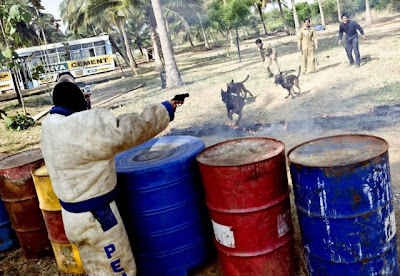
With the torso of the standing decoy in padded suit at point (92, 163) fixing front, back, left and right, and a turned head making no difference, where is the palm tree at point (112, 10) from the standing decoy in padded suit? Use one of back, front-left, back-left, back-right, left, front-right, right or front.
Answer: front-left

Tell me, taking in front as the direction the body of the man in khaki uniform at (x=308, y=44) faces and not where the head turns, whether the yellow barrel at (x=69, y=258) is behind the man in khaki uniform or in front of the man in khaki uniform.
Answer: in front

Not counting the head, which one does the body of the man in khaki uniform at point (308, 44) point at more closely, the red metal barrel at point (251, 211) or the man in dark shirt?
the red metal barrel

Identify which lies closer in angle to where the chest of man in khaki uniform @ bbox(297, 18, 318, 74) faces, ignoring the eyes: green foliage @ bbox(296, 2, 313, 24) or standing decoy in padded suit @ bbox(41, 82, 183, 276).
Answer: the standing decoy in padded suit

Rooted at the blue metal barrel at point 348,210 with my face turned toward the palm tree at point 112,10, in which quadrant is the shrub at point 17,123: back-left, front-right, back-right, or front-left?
front-left

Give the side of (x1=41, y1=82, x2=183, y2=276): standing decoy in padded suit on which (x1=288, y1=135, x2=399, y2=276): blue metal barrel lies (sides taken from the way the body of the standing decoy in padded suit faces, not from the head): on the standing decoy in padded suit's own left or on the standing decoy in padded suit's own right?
on the standing decoy in padded suit's own right

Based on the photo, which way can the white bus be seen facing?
to the viewer's left

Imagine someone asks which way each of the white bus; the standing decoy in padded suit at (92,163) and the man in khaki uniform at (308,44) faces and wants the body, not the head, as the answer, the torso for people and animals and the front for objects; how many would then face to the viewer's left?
1

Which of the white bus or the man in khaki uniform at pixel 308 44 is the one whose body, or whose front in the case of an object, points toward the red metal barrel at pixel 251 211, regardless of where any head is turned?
the man in khaki uniform

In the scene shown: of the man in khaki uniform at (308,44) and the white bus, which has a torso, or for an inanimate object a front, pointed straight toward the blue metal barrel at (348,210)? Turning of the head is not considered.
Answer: the man in khaki uniform

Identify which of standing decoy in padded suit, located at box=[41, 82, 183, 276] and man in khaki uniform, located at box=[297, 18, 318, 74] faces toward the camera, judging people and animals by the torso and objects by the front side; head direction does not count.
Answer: the man in khaki uniform

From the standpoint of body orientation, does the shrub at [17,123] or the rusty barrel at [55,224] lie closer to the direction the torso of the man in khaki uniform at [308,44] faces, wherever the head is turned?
the rusty barrel

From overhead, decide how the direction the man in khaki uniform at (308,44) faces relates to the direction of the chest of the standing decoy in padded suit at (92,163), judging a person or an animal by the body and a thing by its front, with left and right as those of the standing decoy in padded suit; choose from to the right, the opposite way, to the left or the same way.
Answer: the opposite way

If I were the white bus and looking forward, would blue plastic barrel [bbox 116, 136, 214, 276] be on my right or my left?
on my left

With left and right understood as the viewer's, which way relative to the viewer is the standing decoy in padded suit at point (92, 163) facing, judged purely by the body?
facing away from the viewer and to the right of the viewer

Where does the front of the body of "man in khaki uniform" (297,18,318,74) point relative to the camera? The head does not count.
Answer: toward the camera

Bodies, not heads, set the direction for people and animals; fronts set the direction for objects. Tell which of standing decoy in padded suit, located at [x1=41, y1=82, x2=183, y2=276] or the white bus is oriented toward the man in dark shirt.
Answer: the standing decoy in padded suit

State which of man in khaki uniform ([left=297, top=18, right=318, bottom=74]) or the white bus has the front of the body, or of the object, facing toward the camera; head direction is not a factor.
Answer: the man in khaki uniform
